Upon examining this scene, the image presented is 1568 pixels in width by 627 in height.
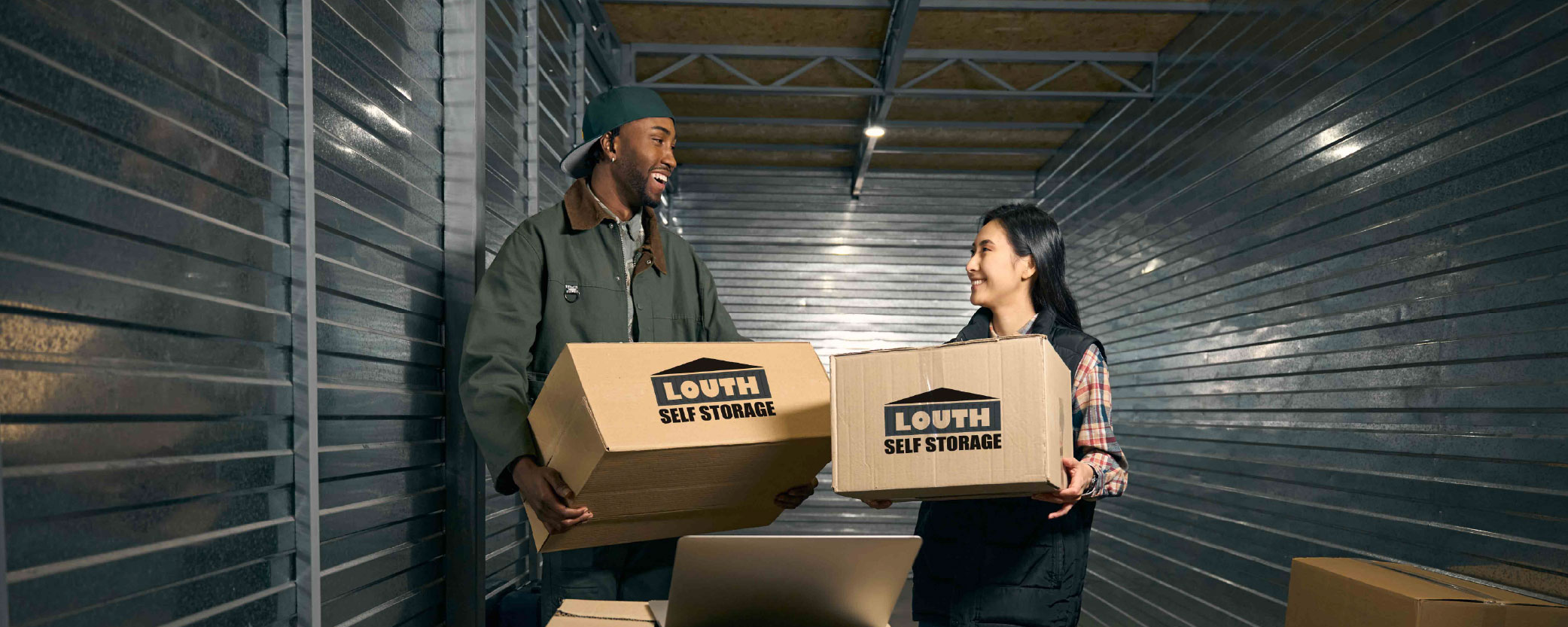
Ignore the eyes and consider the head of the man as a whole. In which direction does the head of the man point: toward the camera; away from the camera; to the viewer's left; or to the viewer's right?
to the viewer's right

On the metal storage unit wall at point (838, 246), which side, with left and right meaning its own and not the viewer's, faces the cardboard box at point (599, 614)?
front

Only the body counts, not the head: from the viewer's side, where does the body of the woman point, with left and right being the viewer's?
facing the viewer and to the left of the viewer

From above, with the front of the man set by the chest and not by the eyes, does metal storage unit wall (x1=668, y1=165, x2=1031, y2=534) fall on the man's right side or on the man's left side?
on the man's left side

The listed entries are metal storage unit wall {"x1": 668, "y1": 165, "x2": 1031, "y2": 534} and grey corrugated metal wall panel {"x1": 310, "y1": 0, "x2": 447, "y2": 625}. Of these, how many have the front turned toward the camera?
1

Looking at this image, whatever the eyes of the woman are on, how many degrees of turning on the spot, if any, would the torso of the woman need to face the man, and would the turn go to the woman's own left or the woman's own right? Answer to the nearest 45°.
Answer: approximately 45° to the woman's own right

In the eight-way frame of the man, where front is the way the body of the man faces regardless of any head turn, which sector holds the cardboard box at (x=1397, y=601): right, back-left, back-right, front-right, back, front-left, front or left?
front-left

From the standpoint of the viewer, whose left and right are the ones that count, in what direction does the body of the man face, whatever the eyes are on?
facing the viewer and to the right of the viewer

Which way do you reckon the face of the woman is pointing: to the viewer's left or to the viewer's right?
to the viewer's left

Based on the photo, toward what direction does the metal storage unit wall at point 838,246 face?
toward the camera

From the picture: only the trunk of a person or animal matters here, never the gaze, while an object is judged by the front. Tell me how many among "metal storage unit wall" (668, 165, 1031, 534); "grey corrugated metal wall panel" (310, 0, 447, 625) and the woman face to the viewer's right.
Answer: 1
